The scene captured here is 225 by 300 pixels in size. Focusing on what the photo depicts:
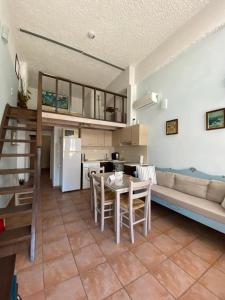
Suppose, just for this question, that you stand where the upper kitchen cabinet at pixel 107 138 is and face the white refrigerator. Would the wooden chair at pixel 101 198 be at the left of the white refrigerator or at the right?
left

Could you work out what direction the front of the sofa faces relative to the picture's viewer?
facing the viewer and to the left of the viewer

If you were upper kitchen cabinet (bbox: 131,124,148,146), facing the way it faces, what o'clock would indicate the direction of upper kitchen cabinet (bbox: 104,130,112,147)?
upper kitchen cabinet (bbox: 104,130,112,147) is roughly at 3 o'clock from upper kitchen cabinet (bbox: 131,124,148,146).

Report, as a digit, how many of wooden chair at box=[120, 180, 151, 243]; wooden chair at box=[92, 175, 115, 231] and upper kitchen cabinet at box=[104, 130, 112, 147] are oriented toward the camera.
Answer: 1

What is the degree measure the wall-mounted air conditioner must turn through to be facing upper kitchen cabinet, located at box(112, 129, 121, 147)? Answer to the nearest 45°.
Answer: approximately 90° to its right

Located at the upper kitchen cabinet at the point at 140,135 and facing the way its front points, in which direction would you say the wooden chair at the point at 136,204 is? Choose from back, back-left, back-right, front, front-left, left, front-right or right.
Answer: front-left

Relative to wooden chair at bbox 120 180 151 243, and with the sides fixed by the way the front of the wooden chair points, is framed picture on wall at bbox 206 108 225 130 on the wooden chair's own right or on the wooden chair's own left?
on the wooden chair's own right

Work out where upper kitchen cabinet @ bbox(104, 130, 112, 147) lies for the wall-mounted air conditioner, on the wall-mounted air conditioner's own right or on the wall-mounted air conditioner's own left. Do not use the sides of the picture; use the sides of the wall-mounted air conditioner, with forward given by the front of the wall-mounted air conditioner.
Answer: on the wall-mounted air conditioner's own right

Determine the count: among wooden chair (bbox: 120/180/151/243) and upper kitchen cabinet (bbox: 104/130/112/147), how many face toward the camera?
1

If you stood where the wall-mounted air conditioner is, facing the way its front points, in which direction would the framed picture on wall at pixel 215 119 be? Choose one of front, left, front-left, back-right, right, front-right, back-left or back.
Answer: left

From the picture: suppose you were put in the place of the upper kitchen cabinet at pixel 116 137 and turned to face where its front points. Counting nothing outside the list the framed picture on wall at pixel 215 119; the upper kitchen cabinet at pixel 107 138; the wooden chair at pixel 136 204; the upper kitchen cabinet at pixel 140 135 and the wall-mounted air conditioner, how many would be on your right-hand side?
1

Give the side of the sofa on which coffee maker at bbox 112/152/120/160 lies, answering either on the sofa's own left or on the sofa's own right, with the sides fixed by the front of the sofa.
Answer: on the sofa's own right

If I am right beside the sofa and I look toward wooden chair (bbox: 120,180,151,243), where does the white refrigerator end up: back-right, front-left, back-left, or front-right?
front-right

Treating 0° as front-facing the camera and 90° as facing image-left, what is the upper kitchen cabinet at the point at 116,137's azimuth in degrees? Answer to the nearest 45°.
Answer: approximately 45°

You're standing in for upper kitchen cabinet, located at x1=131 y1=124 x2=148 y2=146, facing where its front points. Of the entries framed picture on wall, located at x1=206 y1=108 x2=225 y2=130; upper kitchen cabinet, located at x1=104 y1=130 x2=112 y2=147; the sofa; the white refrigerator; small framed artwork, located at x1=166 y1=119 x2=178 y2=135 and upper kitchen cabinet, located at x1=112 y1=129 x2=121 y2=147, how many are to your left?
3

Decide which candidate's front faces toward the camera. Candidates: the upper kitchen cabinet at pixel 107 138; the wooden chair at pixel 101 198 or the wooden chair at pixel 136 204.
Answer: the upper kitchen cabinet

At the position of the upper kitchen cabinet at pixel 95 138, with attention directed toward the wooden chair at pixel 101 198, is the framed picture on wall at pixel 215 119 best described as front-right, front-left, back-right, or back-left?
front-left

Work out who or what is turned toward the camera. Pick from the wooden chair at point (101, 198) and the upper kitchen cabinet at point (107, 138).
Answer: the upper kitchen cabinet
